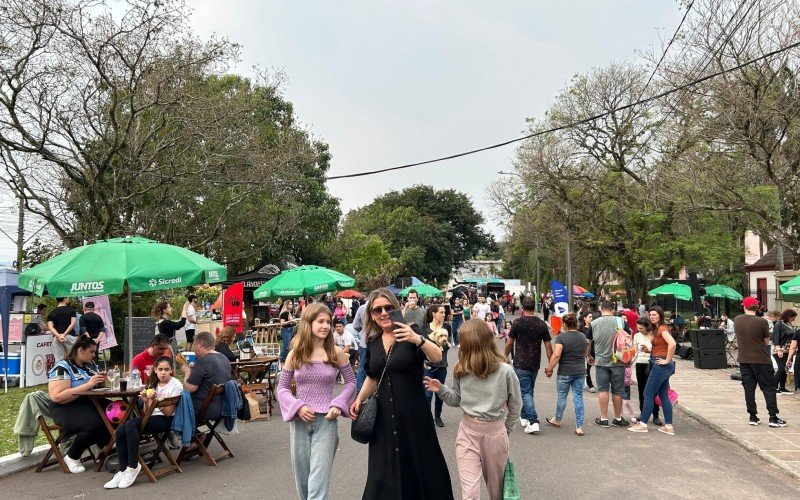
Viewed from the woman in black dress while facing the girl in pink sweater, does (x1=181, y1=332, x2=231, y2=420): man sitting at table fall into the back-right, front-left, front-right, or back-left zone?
front-right

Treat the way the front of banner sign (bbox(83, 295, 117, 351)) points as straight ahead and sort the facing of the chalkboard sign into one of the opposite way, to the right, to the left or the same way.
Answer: the same way

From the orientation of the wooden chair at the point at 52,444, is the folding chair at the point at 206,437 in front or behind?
in front

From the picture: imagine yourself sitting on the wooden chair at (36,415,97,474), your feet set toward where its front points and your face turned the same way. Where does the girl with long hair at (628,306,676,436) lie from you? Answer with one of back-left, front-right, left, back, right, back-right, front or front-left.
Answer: front

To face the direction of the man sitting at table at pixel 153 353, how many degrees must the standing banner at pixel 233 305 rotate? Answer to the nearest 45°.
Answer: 0° — it already faces them

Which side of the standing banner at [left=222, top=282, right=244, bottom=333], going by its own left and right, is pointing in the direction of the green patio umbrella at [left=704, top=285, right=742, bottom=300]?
left

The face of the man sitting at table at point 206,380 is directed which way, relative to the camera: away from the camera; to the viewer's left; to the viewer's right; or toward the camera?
to the viewer's left

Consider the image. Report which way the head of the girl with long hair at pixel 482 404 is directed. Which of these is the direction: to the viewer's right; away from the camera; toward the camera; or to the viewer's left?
away from the camera

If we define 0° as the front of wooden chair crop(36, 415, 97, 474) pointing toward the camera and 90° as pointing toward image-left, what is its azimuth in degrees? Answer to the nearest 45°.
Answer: approximately 270°

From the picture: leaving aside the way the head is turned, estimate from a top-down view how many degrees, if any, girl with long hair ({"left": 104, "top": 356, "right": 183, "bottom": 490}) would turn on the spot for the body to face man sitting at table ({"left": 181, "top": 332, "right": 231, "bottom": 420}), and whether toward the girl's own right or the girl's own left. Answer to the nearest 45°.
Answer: approximately 135° to the girl's own left

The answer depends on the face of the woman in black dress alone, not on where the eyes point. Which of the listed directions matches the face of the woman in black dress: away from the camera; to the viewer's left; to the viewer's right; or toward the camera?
toward the camera

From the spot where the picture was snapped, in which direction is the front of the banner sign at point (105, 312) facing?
facing the viewer

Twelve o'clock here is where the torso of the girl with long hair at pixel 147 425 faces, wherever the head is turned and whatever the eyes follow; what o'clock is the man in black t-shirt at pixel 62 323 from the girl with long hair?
The man in black t-shirt is roughly at 4 o'clock from the girl with long hair.

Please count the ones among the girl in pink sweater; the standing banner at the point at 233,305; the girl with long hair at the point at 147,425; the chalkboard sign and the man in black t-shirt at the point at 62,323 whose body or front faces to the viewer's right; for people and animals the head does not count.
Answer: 0

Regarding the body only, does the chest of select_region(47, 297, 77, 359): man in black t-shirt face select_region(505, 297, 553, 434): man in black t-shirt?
no

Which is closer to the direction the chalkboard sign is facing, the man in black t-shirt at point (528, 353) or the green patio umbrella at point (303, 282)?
the man in black t-shirt
